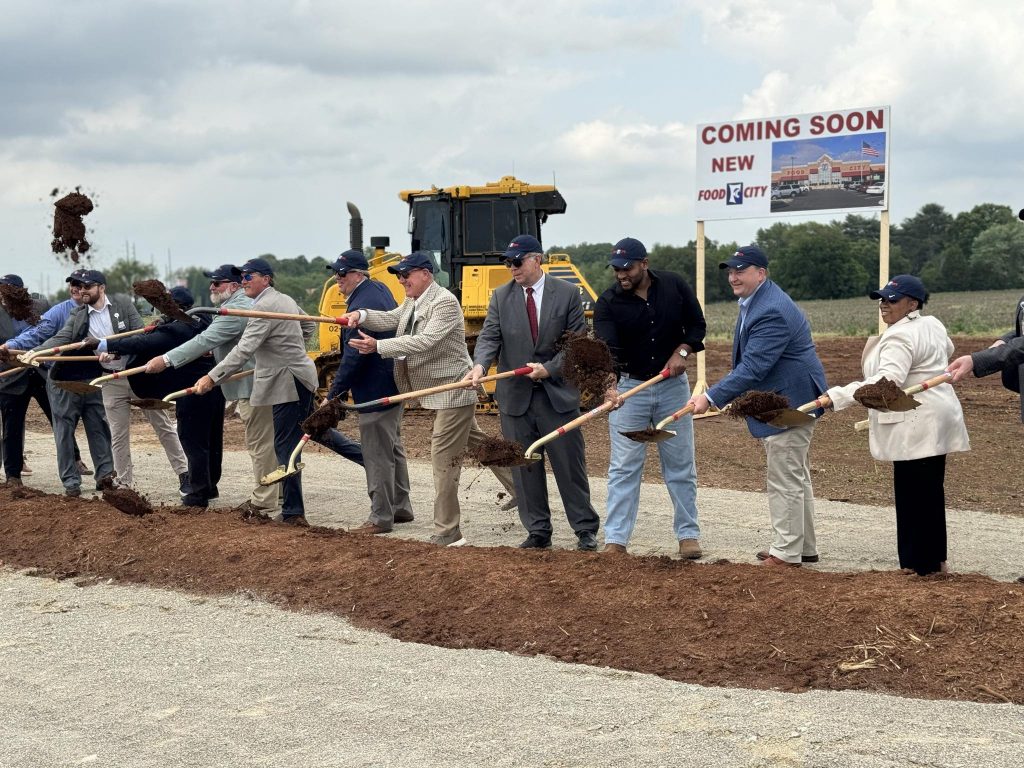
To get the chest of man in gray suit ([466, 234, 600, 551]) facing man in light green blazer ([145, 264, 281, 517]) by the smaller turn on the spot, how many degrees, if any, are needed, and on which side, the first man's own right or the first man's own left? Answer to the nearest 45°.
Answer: approximately 135° to the first man's own right

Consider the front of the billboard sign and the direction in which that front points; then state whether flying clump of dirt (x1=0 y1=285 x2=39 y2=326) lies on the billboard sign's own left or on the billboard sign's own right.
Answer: on the billboard sign's own right

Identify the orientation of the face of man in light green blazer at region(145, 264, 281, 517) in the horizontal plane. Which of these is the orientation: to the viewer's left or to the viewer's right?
to the viewer's left

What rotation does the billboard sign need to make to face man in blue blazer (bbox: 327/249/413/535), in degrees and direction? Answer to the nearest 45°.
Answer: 0° — it already faces them

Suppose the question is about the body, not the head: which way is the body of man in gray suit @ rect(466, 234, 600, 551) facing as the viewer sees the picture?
toward the camera

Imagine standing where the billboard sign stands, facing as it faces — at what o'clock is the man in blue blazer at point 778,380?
The man in blue blazer is roughly at 12 o'clock from the billboard sign.

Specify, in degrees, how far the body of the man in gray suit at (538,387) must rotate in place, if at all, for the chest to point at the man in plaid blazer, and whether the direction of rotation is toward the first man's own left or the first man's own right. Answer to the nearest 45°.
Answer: approximately 135° to the first man's own right

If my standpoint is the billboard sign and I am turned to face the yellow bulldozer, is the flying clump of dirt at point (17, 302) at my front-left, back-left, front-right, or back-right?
front-left

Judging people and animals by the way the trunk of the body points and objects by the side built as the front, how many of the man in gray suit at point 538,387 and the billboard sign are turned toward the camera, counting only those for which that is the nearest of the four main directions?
2

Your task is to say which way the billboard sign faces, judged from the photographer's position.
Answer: facing the viewer

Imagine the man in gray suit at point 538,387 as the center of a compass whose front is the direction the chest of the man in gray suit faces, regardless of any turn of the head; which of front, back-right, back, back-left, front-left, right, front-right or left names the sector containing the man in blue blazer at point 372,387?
back-right

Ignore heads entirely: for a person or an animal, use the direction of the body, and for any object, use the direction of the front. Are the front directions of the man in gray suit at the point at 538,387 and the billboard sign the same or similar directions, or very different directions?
same or similar directions

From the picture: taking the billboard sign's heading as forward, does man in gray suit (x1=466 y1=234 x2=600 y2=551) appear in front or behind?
in front

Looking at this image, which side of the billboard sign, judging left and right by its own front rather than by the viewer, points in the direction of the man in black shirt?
front

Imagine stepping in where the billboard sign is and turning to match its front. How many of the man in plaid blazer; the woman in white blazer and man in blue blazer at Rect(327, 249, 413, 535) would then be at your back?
0
